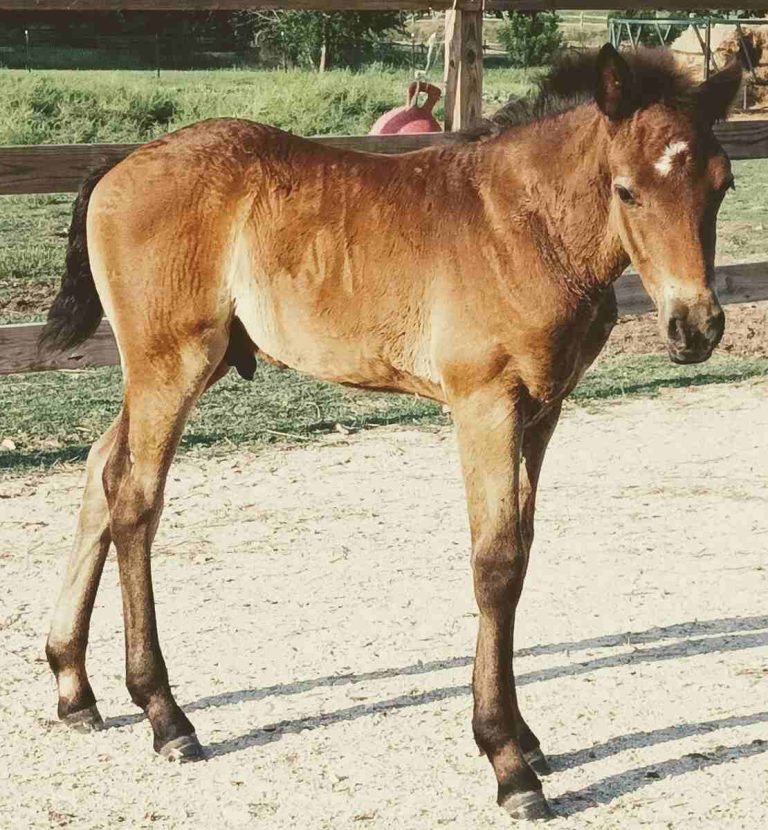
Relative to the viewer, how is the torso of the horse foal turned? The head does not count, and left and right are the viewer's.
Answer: facing the viewer and to the right of the viewer
